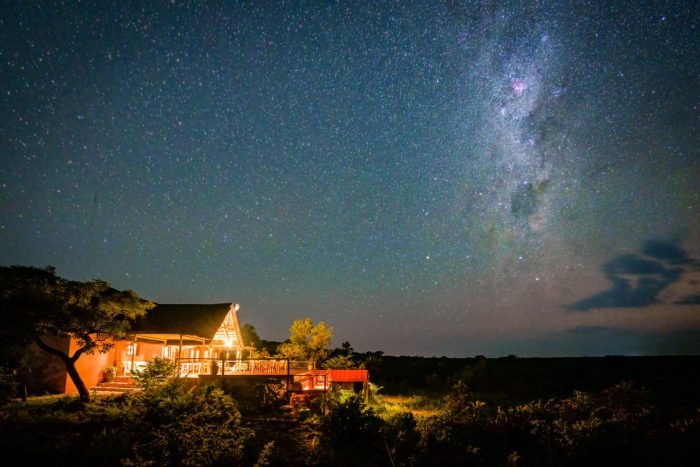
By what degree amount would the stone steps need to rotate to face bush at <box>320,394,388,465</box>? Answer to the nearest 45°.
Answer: approximately 45° to its left

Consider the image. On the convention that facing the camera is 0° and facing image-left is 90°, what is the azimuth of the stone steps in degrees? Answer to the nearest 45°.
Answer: approximately 0°

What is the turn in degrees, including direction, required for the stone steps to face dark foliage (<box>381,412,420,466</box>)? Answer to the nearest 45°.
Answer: approximately 45° to its left

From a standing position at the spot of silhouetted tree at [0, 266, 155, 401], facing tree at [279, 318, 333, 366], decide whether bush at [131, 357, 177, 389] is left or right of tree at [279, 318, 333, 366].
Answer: right

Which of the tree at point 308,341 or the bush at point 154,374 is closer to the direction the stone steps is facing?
the bush

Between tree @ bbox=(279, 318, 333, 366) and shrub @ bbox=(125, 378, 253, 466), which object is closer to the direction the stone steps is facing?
the shrub

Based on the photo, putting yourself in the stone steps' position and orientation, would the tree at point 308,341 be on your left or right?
on your left
